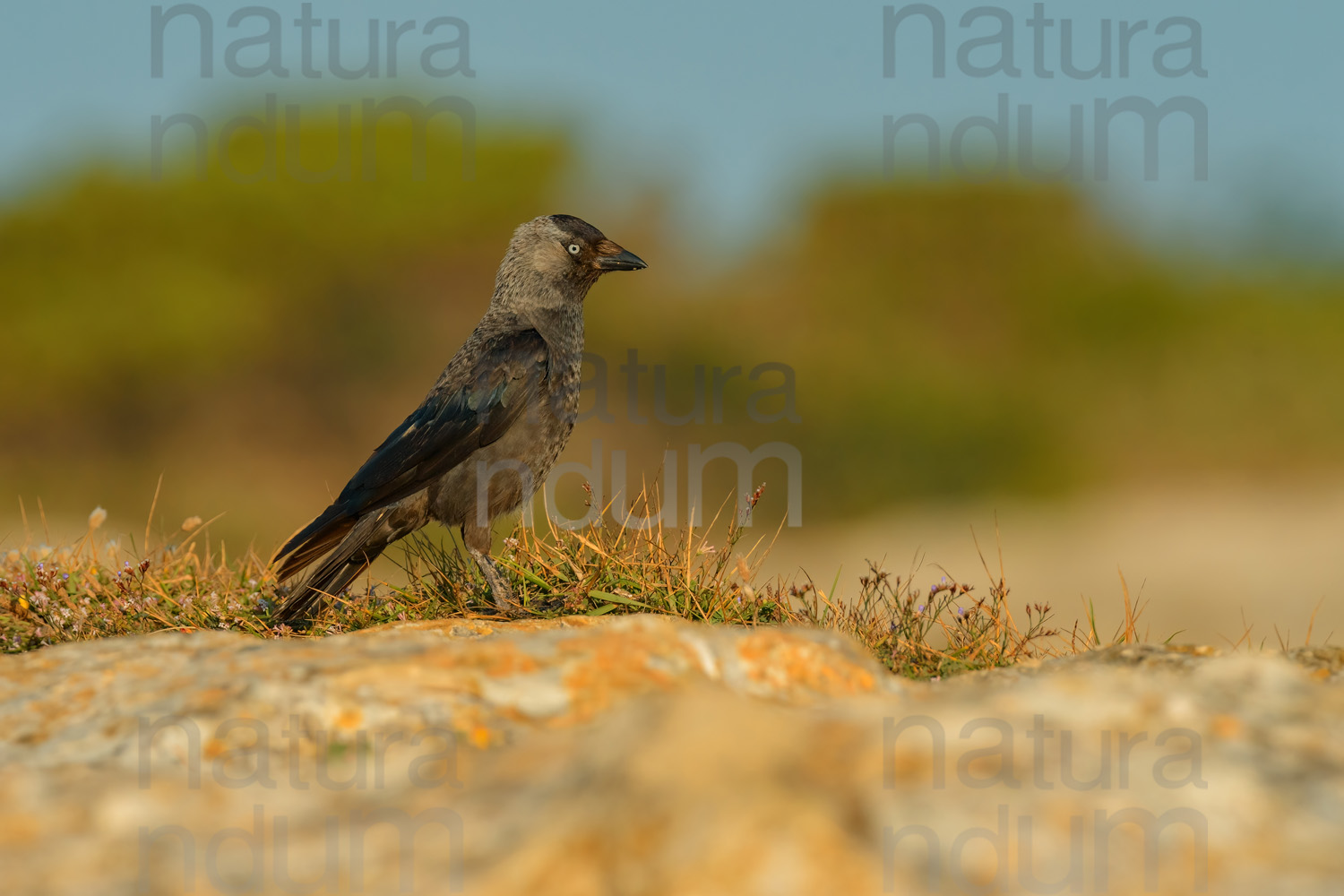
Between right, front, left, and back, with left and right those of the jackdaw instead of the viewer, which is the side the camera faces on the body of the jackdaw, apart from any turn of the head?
right
